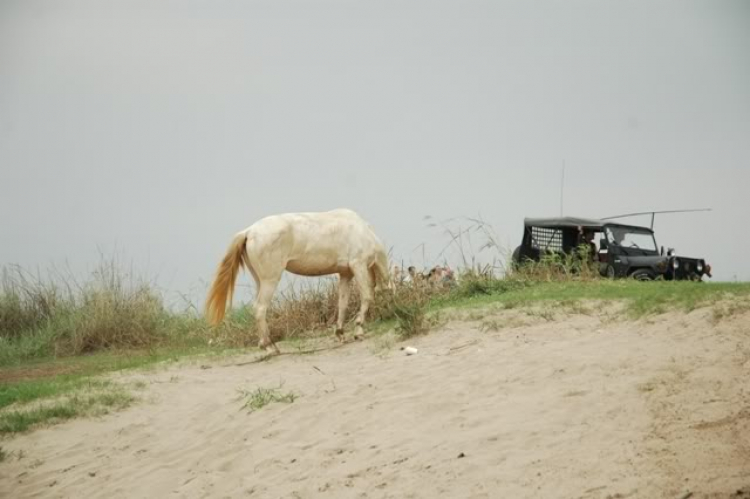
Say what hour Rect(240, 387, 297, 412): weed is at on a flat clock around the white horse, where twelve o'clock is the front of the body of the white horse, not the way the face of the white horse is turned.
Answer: The weed is roughly at 3 o'clock from the white horse.

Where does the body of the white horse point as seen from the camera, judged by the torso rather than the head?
to the viewer's right

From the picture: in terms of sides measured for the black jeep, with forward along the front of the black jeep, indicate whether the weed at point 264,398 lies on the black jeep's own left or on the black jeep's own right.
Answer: on the black jeep's own right

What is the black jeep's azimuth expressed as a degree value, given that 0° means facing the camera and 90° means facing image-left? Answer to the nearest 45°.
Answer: approximately 315°
